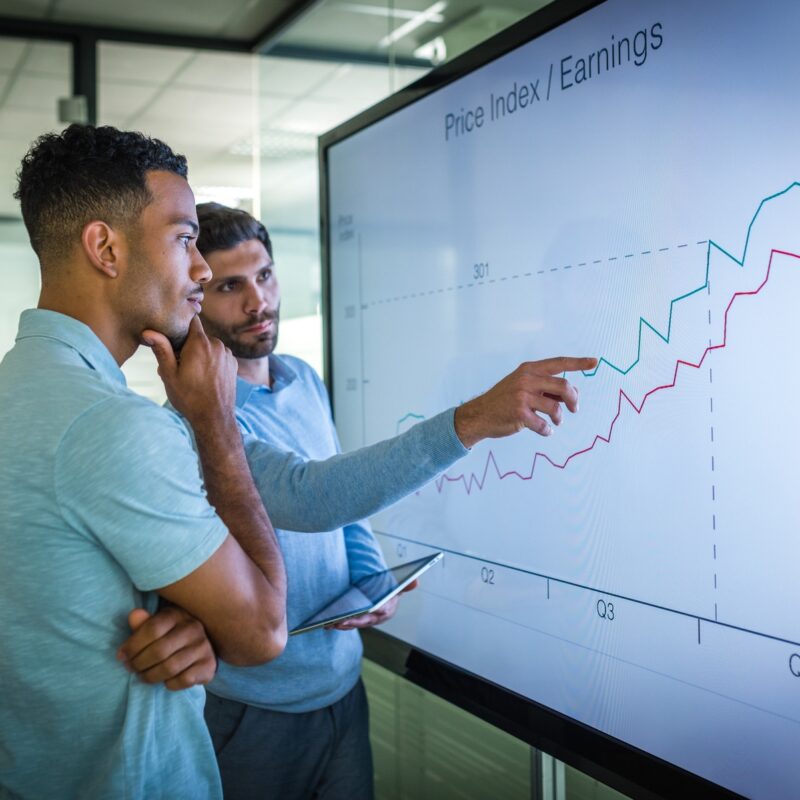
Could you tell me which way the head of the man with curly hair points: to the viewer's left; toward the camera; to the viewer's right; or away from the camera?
to the viewer's right

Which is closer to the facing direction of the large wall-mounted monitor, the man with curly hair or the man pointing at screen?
the man with curly hair

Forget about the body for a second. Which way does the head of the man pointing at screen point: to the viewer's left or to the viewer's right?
to the viewer's right

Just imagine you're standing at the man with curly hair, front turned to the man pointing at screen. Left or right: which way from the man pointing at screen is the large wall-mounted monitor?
right

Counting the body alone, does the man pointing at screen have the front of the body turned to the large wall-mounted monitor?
yes

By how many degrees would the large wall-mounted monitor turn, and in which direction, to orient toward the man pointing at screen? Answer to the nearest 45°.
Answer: approximately 90° to its right

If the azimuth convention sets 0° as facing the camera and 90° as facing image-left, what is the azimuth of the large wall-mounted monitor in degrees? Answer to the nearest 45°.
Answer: approximately 45°
